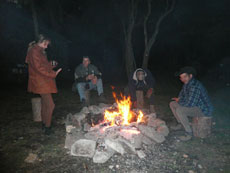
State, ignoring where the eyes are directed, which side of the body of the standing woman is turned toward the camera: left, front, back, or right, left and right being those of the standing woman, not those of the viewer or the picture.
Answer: right

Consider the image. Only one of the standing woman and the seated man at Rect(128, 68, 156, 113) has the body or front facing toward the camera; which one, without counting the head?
the seated man

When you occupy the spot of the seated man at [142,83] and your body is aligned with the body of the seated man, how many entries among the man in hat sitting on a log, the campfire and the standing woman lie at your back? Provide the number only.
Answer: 0

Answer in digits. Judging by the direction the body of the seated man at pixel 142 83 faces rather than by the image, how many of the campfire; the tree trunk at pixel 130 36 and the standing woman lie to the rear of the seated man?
1

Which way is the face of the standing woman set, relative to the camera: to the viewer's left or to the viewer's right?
to the viewer's right

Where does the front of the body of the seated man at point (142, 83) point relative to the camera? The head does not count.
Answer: toward the camera

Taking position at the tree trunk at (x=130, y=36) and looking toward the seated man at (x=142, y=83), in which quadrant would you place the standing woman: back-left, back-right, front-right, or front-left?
front-right

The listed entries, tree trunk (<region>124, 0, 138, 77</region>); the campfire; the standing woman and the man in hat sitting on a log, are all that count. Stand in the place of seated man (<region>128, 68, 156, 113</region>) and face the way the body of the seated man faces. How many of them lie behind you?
1

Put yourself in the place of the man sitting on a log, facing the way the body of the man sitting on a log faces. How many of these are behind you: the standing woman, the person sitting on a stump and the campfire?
0

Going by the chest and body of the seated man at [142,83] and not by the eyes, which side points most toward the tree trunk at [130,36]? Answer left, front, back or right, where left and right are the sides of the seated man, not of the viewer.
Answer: back

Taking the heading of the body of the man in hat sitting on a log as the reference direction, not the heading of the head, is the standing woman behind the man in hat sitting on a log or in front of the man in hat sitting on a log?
in front

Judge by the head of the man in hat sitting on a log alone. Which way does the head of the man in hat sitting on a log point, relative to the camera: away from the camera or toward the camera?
toward the camera

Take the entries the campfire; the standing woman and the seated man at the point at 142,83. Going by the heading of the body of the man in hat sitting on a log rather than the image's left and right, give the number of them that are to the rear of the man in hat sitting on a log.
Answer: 0

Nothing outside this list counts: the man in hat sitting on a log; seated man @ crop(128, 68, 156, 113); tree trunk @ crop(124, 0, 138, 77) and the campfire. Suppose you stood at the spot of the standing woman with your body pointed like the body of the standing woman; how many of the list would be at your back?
0

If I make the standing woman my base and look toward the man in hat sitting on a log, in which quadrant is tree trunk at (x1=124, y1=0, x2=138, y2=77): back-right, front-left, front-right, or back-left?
front-left

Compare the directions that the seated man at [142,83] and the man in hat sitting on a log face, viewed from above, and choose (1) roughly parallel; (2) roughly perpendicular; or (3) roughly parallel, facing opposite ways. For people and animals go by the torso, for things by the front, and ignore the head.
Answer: roughly perpendicular
